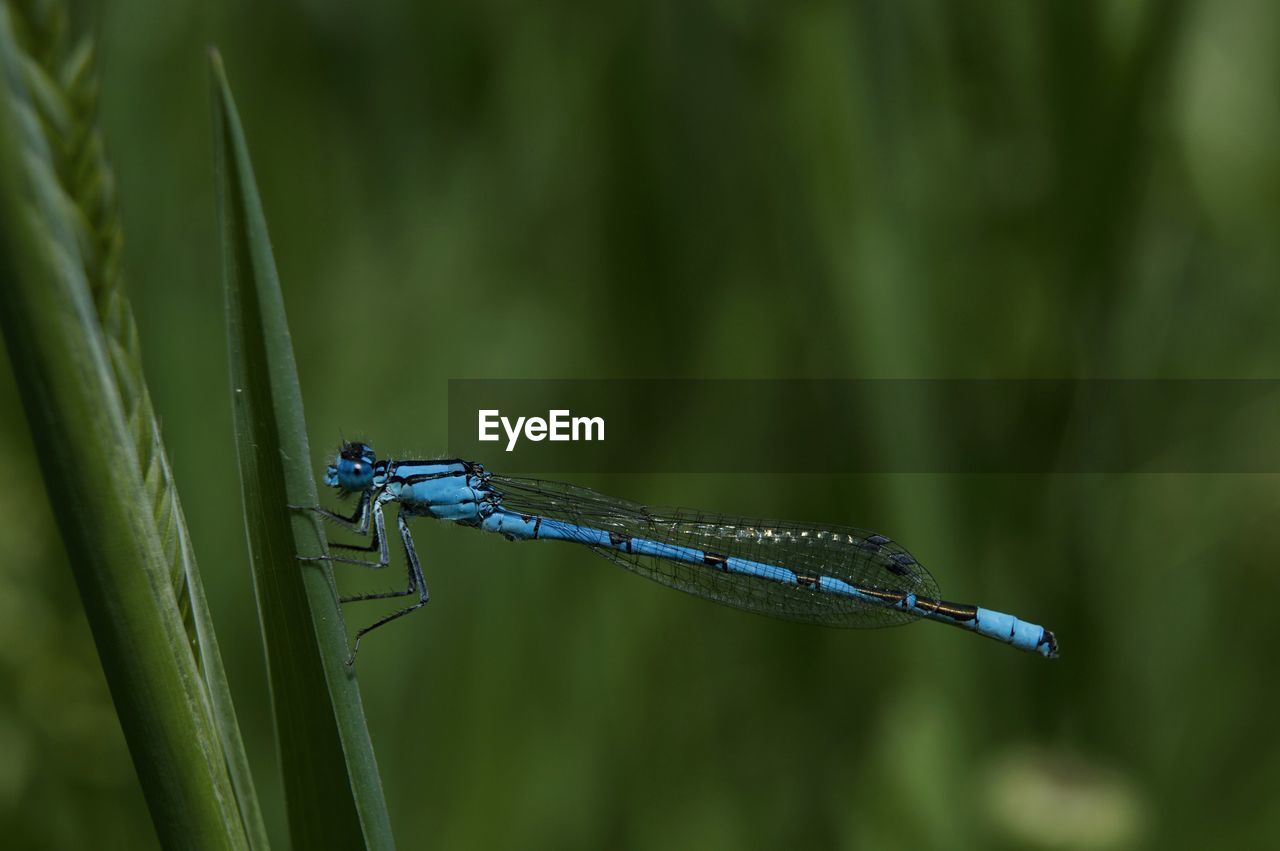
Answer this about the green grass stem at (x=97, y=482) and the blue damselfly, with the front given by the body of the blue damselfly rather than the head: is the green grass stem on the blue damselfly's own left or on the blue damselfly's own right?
on the blue damselfly's own left

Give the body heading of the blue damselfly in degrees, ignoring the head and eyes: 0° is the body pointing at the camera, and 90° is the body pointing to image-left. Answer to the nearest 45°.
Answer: approximately 90°

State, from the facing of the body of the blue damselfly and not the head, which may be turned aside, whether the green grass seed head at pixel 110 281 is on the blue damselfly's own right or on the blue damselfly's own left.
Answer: on the blue damselfly's own left
